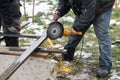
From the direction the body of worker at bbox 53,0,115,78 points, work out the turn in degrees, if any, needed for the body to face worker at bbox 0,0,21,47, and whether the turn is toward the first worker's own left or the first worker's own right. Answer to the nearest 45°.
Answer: approximately 45° to the first worker's own right

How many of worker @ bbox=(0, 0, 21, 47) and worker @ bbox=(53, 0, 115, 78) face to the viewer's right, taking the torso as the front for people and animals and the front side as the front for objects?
1

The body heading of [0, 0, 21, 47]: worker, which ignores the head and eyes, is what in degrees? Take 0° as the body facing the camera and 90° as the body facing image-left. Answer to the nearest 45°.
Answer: approximately 270°

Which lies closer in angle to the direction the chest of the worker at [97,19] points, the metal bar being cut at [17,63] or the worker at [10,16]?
the metal bar being cut

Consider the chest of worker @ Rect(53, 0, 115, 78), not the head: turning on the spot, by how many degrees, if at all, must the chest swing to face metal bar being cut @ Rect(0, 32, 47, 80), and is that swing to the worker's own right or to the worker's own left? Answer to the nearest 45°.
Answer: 0° — they already face it

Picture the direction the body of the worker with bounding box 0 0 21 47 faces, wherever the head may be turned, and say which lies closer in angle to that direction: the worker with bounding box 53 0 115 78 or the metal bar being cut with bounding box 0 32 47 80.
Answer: the worker

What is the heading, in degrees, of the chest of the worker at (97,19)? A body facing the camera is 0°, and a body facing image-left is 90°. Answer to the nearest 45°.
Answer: approximately 45°

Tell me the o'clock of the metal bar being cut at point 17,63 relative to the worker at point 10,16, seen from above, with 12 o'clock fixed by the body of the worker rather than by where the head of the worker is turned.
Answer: The metal bar being cut is roughly at 3 o'clock from the worker.
